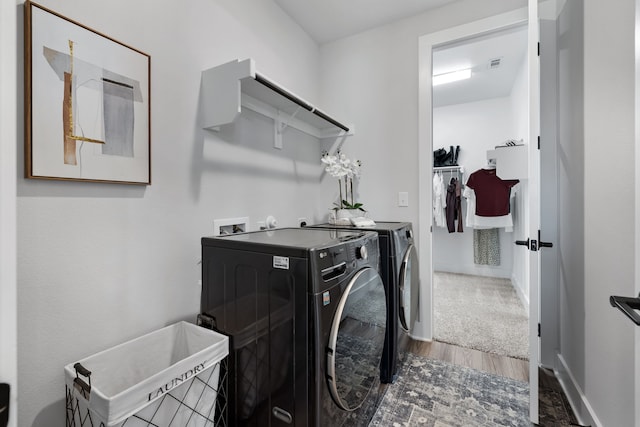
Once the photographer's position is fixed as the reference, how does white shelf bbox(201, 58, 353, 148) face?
facing the viewer and to the right of the viewer

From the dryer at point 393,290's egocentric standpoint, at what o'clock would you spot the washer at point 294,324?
The washer is roughly at 4 o'clock from the dryer.

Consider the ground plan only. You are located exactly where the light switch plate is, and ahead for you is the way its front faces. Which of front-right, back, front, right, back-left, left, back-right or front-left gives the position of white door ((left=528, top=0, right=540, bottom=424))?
front-left

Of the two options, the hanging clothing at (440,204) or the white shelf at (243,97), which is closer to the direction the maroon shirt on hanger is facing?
the white shelf

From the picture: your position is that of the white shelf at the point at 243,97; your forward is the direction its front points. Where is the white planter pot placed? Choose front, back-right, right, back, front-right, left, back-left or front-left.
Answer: left

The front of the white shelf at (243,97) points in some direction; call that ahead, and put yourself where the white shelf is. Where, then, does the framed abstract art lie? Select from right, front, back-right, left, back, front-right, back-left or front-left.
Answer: right

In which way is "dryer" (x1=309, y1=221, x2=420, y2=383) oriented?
to the viewer's right

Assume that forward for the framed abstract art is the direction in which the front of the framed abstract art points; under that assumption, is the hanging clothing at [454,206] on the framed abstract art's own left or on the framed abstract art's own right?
on the framed abstract art's own left

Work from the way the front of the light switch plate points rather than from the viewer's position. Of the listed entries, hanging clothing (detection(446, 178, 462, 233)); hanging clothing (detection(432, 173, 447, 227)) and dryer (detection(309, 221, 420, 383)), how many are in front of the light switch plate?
1

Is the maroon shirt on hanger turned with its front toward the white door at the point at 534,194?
yes
